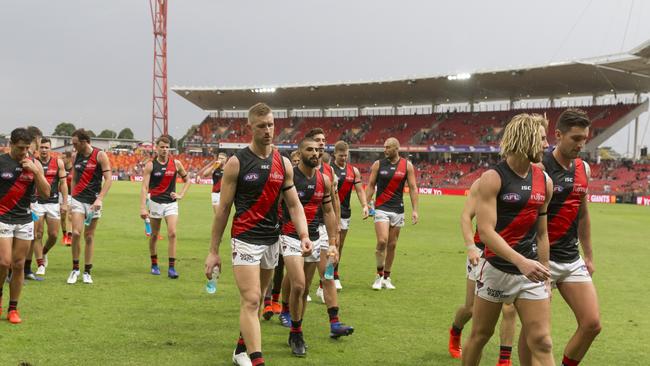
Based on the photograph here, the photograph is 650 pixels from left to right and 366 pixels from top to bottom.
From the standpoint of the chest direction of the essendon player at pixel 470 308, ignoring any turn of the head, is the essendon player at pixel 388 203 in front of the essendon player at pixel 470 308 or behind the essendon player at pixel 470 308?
behind

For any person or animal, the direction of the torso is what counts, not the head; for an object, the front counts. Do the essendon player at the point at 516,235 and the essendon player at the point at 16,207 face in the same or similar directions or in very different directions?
same or similar directions

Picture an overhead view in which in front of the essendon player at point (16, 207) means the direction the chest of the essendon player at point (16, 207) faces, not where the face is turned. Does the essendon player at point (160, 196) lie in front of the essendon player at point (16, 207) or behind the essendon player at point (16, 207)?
behind

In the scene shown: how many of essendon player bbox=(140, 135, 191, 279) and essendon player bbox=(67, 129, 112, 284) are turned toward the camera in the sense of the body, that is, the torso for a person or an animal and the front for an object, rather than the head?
2

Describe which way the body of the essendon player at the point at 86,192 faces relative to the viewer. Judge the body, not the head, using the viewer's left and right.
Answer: facing the viewer

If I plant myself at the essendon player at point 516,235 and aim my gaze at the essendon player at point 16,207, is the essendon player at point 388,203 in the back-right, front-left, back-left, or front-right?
front-right

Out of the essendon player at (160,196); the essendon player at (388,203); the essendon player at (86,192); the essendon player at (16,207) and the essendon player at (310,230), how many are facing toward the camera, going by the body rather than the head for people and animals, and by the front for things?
5

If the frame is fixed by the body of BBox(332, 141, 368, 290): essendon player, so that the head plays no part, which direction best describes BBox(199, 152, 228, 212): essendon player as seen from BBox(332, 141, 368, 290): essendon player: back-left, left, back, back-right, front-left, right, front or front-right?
back-right

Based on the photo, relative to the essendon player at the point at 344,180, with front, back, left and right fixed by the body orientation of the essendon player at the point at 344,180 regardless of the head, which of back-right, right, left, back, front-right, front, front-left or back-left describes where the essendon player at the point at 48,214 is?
right

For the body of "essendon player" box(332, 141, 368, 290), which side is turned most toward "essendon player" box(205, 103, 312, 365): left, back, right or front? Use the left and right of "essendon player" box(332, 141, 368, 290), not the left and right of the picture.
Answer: front

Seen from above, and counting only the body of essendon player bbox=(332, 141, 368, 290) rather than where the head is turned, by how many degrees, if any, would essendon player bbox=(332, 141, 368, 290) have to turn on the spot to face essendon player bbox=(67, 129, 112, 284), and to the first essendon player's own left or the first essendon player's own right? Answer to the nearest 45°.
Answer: approximately 90° to the first essendon player's own right

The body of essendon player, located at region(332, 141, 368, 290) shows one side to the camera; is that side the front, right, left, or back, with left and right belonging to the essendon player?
front
